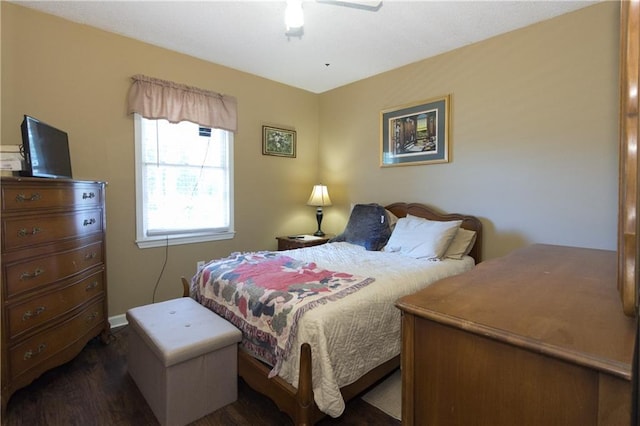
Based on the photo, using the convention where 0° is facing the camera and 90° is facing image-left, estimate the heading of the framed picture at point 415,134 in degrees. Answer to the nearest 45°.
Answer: approximately 45°

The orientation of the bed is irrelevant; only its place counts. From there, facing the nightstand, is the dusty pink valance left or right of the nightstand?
left

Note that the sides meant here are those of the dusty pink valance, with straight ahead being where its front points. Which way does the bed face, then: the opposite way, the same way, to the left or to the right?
to the right

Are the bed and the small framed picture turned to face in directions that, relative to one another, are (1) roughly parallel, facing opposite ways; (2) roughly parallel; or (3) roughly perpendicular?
roughly perpendicular

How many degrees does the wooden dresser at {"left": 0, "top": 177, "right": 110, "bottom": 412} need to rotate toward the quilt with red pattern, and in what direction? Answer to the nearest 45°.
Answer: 0° — it already faces it

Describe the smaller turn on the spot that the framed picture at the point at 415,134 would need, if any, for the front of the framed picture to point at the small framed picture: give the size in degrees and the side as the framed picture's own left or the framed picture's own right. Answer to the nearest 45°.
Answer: approximately 45° to the framed picture's own right

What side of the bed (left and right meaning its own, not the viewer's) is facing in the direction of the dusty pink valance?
right

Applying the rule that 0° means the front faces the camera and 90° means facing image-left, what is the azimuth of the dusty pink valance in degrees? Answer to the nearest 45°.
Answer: approximately 315°

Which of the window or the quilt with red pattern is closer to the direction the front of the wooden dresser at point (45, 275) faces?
the quilt with red pattern
